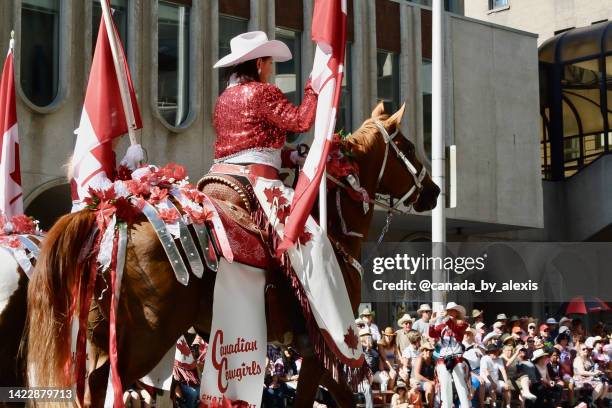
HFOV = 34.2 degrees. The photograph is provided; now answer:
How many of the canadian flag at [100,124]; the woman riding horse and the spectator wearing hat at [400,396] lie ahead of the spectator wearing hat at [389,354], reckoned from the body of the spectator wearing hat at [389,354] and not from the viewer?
3

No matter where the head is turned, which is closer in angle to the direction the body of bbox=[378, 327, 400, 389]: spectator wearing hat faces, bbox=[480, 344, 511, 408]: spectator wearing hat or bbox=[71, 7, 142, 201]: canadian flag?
the canadian flag

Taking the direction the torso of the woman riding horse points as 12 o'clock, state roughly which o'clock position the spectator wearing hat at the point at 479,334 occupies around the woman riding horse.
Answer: The spectator wearing hat is roughly at 11 o'clock from the woman riding horse.

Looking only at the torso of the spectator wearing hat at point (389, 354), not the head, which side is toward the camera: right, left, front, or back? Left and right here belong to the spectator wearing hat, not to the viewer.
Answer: front

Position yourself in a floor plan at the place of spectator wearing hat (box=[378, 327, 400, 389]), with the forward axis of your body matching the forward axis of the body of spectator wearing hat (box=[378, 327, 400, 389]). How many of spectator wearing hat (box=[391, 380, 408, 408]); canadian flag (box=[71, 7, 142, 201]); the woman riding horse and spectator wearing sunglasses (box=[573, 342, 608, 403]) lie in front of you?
3

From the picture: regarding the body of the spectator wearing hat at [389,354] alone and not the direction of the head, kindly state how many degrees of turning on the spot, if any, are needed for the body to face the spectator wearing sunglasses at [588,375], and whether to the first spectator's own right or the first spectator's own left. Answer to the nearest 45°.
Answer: approximately 135° to the first spectator's own left

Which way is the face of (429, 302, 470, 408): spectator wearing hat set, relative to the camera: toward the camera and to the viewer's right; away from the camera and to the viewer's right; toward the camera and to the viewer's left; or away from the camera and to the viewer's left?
toward the camera and to the viewer's left

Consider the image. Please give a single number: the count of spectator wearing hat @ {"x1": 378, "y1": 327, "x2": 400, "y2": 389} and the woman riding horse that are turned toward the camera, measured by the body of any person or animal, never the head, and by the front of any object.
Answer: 1

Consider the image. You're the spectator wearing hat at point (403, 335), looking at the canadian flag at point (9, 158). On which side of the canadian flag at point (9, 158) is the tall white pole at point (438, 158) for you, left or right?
left

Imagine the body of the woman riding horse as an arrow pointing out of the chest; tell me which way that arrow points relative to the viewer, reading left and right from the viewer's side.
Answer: facing away from the viewer and to the right of the viewer

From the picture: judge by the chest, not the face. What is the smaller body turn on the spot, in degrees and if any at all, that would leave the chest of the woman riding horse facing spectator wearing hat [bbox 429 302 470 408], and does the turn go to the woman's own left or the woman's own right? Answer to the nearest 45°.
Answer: approximately 45° to the woman's own left

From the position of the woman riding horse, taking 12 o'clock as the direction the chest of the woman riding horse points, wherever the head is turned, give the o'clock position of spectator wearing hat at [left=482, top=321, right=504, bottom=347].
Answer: The spectator wearing hat is roughly at 11 o'clock from the woman riding horse.

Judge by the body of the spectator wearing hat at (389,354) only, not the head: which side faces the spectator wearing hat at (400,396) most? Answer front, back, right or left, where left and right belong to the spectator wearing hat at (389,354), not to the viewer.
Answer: front
